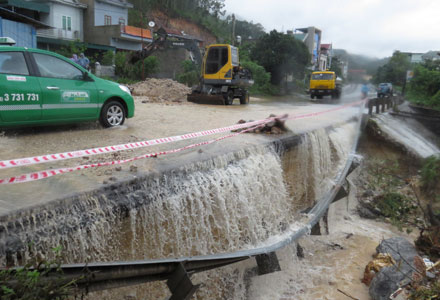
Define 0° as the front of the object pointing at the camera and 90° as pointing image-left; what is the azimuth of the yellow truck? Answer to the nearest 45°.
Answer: approximately 0°

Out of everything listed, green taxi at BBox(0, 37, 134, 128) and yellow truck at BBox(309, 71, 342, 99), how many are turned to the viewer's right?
1

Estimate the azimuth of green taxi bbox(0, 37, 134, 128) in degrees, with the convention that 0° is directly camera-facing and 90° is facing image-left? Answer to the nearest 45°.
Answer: approximately 270°

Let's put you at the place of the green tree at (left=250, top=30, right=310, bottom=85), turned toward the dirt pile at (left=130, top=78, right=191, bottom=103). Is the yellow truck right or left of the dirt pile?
left

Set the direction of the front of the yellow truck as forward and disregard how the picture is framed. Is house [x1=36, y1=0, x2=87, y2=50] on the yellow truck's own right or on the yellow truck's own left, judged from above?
on the yellow truck's own right

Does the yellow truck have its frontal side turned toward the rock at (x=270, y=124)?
yes

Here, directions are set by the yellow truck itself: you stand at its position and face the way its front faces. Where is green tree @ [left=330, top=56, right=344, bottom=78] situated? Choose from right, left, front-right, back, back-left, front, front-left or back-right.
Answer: back

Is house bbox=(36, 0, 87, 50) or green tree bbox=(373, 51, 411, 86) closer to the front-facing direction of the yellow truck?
the house

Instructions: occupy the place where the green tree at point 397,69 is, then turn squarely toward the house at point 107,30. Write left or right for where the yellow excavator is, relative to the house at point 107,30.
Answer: left
